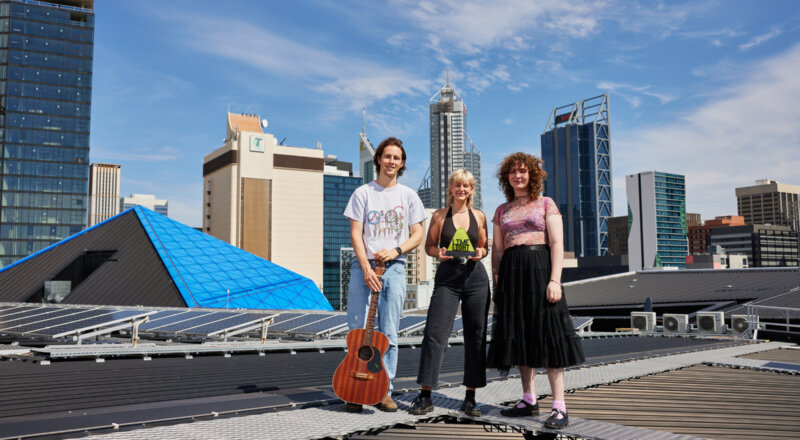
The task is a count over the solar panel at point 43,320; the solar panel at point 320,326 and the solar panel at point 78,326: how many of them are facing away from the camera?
0

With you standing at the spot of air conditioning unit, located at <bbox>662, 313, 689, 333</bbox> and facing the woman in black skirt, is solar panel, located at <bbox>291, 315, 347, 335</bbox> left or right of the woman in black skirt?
right

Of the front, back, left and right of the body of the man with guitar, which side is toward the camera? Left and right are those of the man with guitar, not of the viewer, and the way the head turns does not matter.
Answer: front

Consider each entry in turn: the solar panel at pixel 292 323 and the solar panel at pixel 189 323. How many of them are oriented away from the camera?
0

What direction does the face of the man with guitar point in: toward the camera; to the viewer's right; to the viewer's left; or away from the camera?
toward the camera

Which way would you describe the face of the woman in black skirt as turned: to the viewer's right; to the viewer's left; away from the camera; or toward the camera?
toward the camera

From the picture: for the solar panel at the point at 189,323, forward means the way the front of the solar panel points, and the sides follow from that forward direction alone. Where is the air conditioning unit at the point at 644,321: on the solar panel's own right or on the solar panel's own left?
on the solar panel's own left

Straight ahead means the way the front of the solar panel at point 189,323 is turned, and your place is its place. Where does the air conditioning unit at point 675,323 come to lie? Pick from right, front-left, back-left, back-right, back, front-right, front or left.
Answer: front-left
